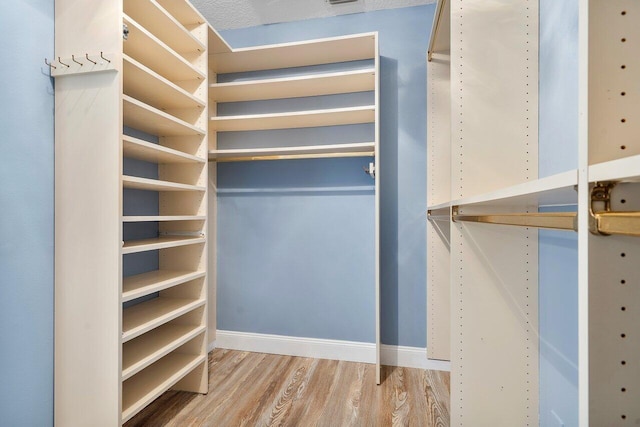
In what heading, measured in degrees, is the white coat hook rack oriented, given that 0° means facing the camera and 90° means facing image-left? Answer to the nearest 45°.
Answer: approximately 45°

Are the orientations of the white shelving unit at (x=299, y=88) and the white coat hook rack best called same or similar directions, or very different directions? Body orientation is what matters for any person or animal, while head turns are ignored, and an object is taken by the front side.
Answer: same or similar directions

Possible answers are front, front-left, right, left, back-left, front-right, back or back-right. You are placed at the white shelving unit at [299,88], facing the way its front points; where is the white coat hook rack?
front-right

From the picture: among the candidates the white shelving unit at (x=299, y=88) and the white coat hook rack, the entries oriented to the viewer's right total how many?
0

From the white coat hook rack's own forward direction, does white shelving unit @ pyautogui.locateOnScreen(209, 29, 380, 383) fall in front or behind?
behind

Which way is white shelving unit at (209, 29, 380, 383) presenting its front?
toward the camera
